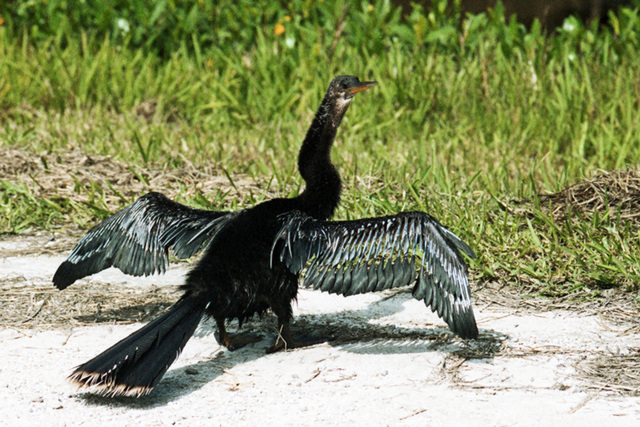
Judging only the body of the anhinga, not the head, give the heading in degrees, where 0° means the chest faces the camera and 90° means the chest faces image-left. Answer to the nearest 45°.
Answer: approximately 225°

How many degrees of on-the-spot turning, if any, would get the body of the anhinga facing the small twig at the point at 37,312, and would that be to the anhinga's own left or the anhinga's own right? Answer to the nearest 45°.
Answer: approximately 90° to the anhinga's own left
